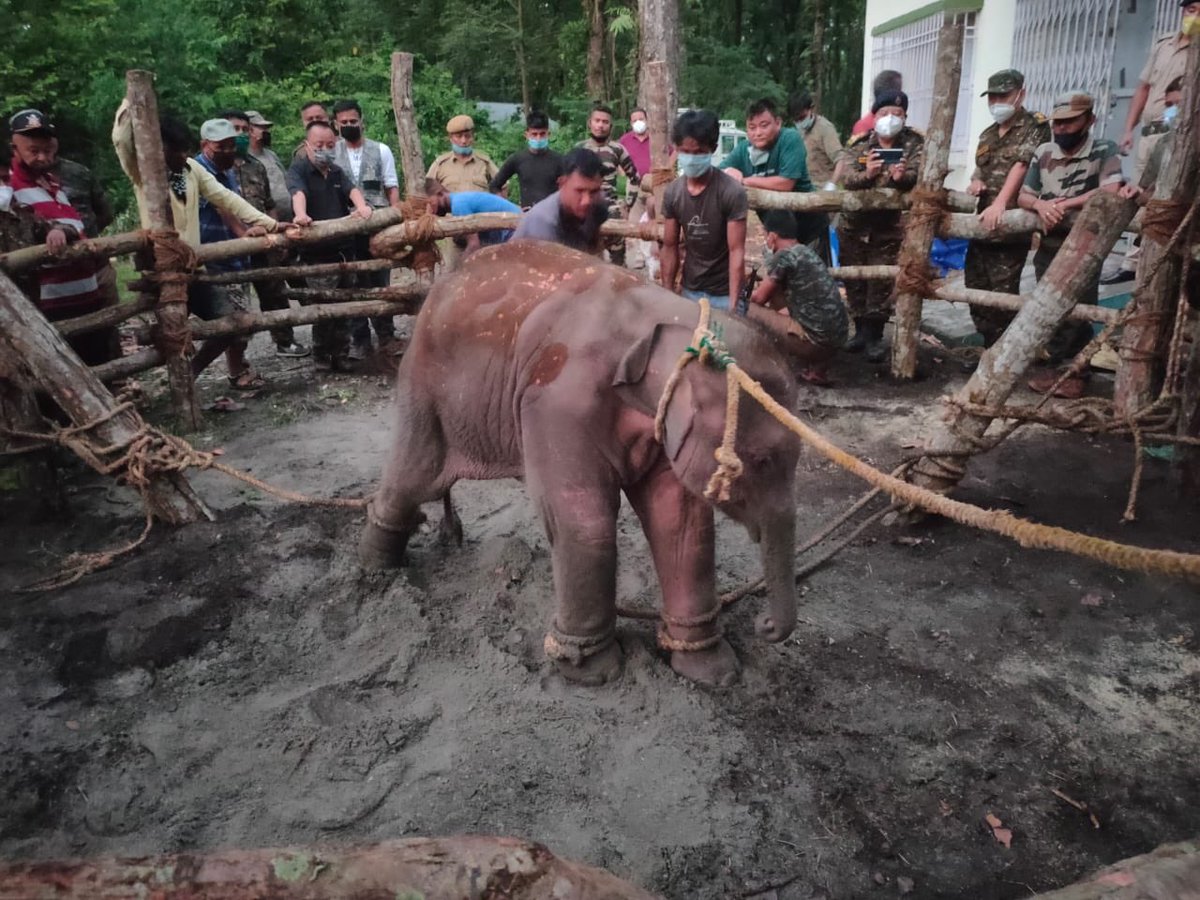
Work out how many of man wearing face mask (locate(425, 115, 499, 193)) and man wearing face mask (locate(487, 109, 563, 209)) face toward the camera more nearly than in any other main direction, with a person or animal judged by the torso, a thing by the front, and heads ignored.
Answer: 2

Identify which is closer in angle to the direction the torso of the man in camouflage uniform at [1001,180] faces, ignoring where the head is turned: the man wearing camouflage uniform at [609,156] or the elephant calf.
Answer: the elephant calf

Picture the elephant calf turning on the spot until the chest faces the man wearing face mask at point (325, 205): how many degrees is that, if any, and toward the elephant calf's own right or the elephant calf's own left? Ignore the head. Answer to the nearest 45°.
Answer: approximately 180°

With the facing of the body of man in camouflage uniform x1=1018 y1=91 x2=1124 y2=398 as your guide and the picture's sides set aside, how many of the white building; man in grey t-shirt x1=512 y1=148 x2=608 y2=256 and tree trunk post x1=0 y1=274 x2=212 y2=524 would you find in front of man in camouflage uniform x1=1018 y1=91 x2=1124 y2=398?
2

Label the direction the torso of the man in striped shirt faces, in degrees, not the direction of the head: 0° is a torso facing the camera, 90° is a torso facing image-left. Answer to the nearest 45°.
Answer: approximately 315°

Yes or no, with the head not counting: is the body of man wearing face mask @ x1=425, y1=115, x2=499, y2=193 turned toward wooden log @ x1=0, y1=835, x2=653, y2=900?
yes

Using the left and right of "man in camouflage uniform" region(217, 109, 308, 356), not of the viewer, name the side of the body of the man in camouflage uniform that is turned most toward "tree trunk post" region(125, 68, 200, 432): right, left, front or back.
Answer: right

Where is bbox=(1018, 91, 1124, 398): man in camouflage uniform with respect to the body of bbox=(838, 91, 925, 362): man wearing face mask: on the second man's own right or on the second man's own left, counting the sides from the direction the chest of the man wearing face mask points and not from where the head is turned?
on the second man's own left

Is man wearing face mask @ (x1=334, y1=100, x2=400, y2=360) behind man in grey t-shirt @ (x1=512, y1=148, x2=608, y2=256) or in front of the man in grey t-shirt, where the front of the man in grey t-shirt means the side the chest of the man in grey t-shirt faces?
behind
